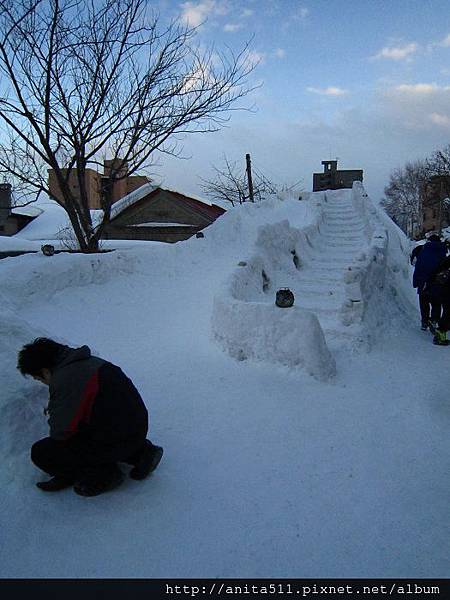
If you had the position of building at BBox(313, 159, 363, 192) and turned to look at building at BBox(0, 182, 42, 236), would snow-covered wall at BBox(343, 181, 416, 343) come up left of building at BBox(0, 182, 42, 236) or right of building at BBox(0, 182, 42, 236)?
left

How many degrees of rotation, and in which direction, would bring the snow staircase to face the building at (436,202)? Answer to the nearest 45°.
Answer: approximately 180°

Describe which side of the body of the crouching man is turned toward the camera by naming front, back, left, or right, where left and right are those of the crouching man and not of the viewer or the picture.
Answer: left

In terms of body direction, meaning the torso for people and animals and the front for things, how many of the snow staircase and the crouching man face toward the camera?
1

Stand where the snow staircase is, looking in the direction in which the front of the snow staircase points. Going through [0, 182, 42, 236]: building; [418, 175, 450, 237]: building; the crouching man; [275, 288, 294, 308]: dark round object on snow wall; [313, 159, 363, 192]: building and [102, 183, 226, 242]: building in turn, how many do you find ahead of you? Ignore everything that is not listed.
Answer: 2

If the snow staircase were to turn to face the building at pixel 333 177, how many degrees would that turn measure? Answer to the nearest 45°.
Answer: approximately 180°

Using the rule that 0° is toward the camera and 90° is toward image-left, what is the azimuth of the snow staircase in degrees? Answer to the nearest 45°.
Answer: approximately 0°
